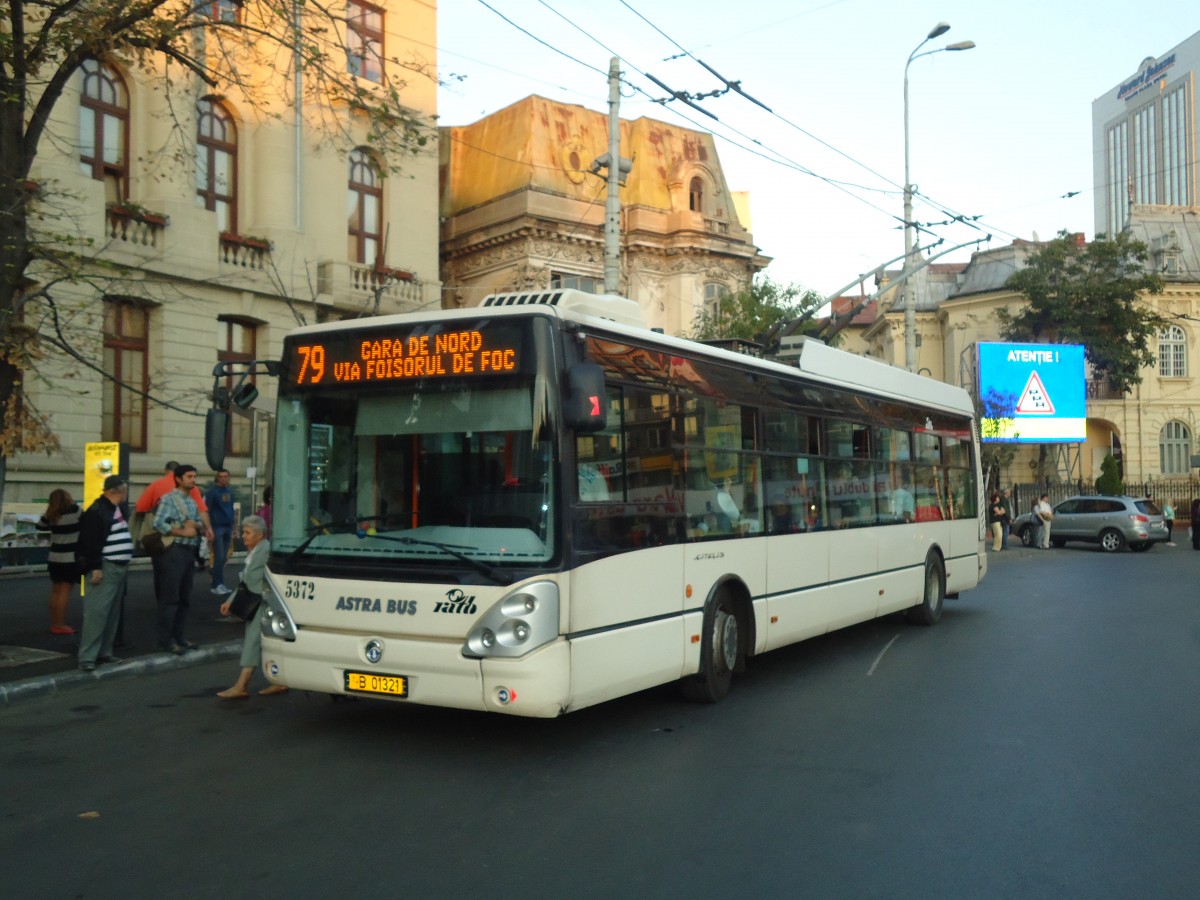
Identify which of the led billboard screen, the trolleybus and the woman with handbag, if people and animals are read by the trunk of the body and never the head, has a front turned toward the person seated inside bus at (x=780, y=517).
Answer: the led billboard screen

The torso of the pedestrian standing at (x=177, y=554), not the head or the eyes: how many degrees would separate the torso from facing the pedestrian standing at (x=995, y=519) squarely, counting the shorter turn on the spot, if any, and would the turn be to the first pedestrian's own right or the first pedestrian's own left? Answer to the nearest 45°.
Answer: approximately 90° to the first pedestrian's own left

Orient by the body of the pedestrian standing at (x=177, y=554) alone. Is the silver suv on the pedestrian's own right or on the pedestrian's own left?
on the pedestrian's own left

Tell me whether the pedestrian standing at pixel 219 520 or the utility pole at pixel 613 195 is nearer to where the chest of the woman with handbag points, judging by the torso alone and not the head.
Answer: the pedestrian standing

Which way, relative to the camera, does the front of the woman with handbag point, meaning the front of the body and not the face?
to the viewer's left

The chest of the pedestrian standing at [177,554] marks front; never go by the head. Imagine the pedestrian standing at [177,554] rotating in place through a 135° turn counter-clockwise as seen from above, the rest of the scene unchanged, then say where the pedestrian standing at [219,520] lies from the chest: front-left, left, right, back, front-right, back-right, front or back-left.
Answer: front

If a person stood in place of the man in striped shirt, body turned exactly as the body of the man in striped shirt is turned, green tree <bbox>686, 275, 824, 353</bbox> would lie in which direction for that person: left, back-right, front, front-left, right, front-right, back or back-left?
left

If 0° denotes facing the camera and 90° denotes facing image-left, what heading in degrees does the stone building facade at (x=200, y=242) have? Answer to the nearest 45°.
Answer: approximately 315°

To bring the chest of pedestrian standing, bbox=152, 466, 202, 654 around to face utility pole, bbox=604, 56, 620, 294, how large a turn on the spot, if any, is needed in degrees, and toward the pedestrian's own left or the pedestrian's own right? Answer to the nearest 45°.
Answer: approximately 90° to the pedestrian's own left
